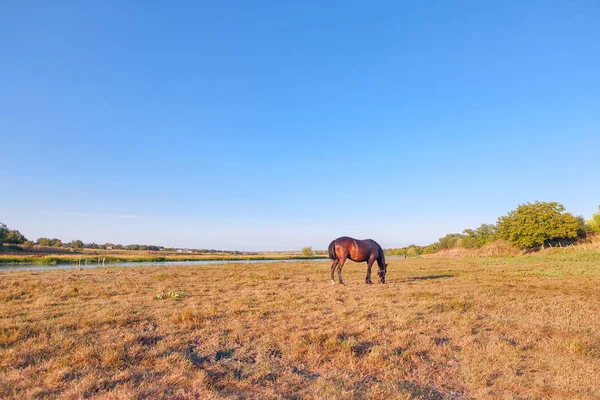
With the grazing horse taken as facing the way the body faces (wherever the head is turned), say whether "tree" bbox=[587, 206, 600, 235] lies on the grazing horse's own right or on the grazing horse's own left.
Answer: on the grazing horse's own left

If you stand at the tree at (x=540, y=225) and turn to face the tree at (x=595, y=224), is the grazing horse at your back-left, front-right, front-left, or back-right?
back-right

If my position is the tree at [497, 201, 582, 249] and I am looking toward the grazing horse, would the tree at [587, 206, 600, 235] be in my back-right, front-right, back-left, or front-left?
back-left

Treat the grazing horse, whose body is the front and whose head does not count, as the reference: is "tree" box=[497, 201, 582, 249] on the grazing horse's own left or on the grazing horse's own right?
on the grazing horse's own left

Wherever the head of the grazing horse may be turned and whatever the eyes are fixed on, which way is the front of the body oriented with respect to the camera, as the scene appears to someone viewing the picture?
to the viewer's right
